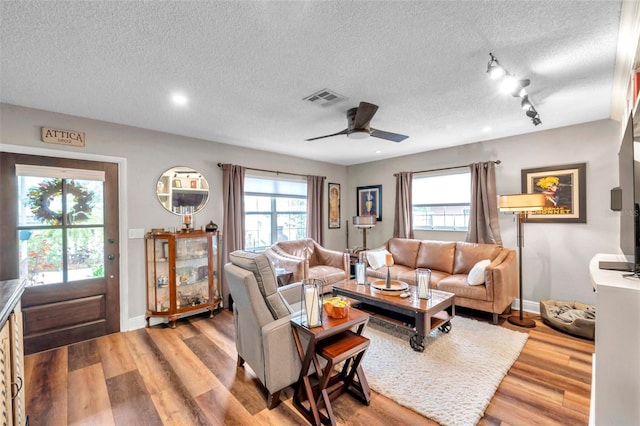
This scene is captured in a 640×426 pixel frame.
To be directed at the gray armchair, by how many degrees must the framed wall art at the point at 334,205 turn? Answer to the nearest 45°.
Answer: approximately 45° to its right

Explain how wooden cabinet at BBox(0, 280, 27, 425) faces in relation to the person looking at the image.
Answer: facing to the right of the viewer

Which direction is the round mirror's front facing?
toward the camera

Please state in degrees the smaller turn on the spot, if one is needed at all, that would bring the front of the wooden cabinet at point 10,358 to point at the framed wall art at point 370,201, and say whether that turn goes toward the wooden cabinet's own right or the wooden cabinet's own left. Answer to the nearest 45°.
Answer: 0° — it already faces it

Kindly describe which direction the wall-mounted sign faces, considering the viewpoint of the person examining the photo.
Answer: facing the viewer

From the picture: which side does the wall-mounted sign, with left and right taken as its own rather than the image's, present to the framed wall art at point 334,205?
left

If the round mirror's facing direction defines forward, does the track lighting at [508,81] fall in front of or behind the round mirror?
in front

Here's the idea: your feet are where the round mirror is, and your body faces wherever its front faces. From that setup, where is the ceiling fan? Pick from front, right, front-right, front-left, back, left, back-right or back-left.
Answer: front-left

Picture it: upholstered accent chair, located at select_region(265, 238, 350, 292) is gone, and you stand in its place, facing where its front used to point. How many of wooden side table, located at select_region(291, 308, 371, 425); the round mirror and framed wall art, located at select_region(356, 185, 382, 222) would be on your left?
1

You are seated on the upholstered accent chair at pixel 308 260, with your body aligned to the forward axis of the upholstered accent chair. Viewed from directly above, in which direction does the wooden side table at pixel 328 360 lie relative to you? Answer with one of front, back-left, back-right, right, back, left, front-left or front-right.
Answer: front-right

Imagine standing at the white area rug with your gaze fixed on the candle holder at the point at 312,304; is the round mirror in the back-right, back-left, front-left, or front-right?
front-right

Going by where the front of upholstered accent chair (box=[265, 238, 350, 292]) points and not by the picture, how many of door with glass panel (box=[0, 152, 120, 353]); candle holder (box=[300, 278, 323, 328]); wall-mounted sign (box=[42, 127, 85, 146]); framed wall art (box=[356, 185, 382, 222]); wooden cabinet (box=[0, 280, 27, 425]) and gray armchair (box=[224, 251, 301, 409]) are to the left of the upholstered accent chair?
1

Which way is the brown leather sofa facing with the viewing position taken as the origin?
facing the viewer and to the left of the viewer

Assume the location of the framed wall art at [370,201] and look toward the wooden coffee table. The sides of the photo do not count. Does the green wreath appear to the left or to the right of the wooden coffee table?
right

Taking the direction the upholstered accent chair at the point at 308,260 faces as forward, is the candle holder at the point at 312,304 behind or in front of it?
in front
